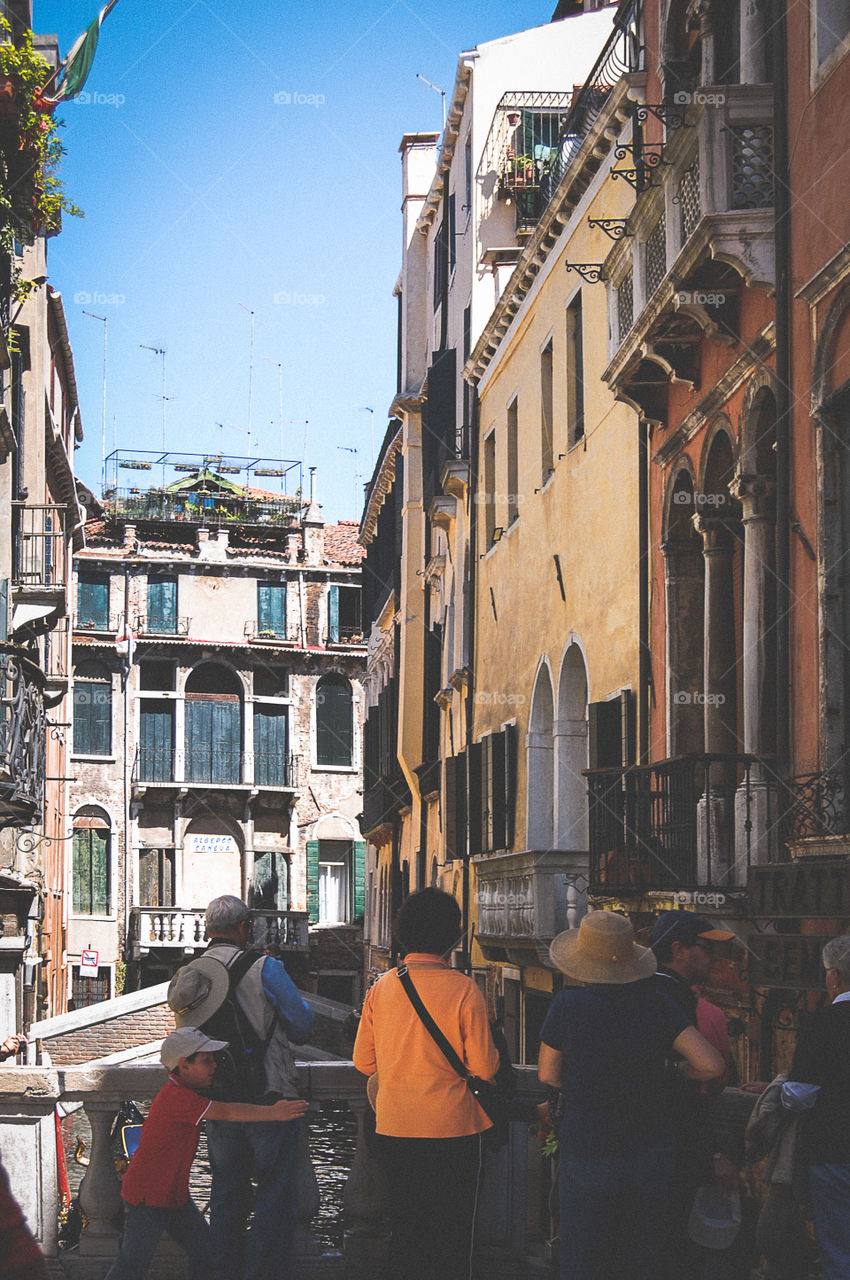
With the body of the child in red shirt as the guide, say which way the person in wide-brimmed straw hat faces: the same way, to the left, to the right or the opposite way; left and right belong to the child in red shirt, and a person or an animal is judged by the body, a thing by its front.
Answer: to the left

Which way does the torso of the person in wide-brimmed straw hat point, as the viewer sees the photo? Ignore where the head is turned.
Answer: away from the camera

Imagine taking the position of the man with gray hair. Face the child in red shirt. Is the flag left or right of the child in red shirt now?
right

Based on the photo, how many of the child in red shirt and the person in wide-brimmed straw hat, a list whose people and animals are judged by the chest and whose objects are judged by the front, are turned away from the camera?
1

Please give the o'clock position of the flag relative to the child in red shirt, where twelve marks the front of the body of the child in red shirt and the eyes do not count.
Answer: The flag is roughly at 9 o'clock from the child in red shirt.

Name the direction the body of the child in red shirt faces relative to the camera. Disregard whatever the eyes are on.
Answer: to the viewer's right

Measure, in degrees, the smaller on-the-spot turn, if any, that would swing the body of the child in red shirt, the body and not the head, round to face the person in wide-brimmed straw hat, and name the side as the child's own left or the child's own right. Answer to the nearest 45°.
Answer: approximately 45° to the child's own right

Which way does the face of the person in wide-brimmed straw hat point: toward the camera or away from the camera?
away from the camera

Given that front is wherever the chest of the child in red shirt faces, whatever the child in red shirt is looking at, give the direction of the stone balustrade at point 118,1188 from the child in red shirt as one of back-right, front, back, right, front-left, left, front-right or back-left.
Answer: left
